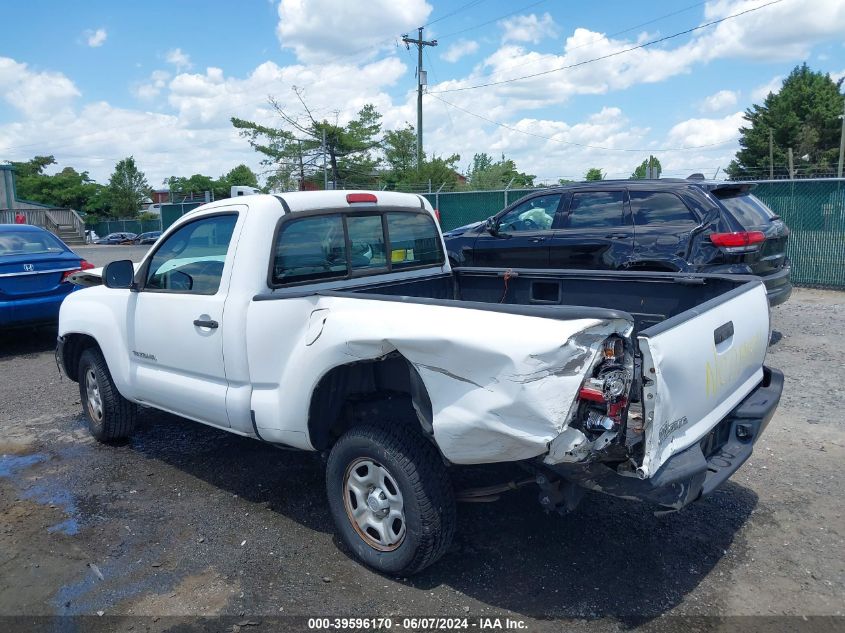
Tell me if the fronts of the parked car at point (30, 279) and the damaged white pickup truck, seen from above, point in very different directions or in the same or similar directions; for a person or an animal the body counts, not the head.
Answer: same or similar directions

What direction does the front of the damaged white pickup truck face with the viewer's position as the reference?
facing away from the viewer and to the left of the viewer

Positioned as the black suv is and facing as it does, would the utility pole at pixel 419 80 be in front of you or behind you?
in front

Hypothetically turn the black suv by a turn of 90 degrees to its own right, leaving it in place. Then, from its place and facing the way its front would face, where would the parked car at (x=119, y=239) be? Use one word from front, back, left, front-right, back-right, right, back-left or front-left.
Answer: left

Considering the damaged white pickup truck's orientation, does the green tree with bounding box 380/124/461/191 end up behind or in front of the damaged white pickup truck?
in front

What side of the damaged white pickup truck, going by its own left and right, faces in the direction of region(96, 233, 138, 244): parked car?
front

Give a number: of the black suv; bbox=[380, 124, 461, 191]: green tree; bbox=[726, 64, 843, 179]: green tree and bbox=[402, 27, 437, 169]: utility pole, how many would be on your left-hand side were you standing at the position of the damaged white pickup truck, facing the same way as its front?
0

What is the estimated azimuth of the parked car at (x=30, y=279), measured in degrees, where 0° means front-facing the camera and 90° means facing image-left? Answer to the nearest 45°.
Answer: approximately 135°

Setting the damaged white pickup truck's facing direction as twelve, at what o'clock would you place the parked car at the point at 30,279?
The parked car is roughly at 12 o'clock from the damaged white pickup truck.

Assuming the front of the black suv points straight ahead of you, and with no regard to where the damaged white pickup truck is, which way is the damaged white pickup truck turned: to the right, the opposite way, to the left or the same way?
the same way

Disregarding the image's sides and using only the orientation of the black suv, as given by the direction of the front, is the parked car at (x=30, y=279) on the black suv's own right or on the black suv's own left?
on the black suv's own left

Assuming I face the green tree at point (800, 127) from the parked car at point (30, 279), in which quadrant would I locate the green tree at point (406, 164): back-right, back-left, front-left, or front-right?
front-left

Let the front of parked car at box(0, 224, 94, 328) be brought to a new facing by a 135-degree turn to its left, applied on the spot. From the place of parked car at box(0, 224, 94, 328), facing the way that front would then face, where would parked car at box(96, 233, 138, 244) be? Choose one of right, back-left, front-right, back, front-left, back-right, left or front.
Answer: back

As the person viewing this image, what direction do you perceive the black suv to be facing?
facing away from the viewer and to the left of the viewer

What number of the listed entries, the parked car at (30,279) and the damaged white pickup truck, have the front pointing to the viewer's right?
0
